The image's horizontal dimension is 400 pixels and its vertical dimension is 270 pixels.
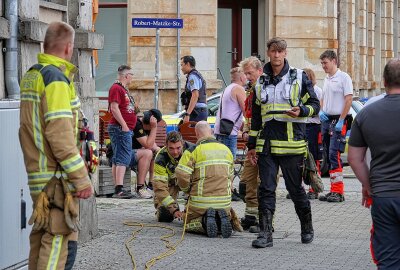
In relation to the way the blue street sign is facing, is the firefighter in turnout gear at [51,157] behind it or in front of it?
in front

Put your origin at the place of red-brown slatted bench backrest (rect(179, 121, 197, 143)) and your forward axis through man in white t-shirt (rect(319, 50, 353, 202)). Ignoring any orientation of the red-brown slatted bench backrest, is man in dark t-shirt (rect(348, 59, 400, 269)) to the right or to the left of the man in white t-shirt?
right

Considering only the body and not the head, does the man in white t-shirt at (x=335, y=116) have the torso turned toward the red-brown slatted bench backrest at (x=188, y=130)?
no

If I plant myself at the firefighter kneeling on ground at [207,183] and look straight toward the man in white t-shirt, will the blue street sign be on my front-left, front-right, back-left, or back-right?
front-left

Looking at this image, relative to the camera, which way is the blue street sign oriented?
toward the camera

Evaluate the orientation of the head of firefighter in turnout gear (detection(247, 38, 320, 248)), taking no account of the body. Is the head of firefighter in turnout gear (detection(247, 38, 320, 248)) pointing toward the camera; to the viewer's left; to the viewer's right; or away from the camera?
toward the camera

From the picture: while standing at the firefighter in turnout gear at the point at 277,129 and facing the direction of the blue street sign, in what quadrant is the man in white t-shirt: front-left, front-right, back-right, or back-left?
front-right

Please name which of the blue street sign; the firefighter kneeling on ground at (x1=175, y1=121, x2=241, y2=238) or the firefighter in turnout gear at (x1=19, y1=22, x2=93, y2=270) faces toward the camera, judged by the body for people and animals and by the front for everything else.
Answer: the blue street sign

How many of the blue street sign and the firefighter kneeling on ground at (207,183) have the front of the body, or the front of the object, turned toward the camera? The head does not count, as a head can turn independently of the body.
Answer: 1

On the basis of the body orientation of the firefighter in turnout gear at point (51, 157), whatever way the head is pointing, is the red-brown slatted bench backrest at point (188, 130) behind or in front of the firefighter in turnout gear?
in front

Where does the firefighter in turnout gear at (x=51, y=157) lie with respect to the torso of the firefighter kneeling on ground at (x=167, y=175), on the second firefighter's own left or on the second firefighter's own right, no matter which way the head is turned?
on the second firefighter's own right

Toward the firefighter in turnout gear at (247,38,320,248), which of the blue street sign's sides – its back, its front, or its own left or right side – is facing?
front

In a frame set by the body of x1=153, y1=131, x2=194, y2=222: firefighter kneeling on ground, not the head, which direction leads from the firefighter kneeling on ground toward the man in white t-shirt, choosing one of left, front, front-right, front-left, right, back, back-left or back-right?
left

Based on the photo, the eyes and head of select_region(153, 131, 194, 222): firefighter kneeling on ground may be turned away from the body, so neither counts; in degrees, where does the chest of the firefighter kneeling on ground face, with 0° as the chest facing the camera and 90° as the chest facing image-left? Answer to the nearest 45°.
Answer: approximately 315°
